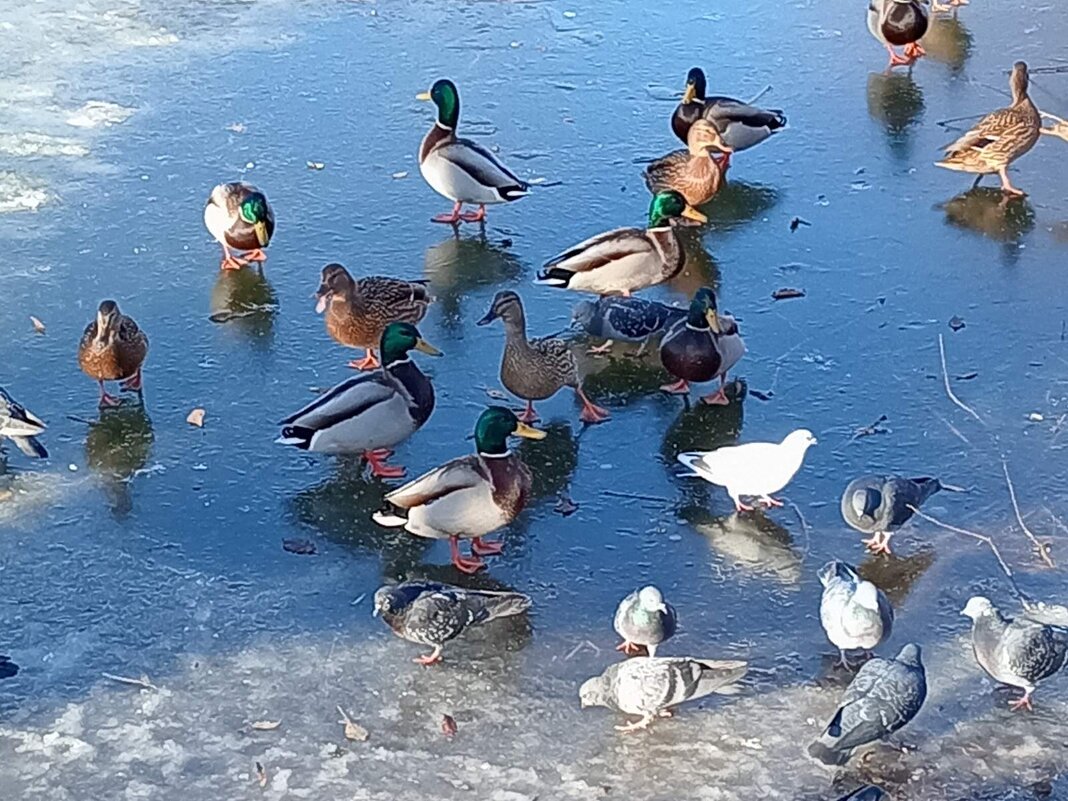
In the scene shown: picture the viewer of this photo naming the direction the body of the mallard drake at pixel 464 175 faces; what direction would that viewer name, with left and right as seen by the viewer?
facing to the left of the viewer

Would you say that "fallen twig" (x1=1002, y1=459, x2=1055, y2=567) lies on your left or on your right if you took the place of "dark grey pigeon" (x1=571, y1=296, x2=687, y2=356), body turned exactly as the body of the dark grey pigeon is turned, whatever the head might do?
on your left

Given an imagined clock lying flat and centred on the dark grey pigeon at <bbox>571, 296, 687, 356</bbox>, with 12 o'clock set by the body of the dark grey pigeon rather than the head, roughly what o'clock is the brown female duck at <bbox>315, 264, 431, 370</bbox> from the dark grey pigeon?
The brown female duck is roughly at 12 o'clock from the dark grey pigeon.

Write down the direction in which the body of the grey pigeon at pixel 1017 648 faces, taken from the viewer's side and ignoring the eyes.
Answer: to the viewer's left

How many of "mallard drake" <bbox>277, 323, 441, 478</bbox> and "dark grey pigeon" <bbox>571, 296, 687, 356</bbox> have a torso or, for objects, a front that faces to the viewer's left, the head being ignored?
1

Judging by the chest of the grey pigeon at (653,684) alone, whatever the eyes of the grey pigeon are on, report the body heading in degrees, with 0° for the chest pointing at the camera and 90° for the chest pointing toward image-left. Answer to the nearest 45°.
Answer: approximately 90°

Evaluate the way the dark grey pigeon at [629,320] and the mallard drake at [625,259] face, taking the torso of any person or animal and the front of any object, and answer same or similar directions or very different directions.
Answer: very different directions

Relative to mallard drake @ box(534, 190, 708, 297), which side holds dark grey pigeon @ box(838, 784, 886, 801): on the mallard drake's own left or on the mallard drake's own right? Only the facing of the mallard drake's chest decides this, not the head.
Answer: on the mallard drake's own right

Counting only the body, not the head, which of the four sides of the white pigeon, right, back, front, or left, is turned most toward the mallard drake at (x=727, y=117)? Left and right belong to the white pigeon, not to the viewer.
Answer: left

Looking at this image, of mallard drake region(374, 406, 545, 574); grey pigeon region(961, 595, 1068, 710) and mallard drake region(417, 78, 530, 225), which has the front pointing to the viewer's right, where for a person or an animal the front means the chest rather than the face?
mallard drake region(374, 406, 545, 574)

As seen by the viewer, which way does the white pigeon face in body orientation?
to the viewer's right

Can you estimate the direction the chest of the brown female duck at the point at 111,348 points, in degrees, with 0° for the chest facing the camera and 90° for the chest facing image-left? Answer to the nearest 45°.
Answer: approximately 0°

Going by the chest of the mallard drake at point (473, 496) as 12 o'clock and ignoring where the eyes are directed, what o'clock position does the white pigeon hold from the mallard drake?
The white pigeon is roughly at 12 o'clock from the mallard drake.

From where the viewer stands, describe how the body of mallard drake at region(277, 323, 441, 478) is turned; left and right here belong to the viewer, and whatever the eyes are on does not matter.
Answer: facing to the right of the viewer
